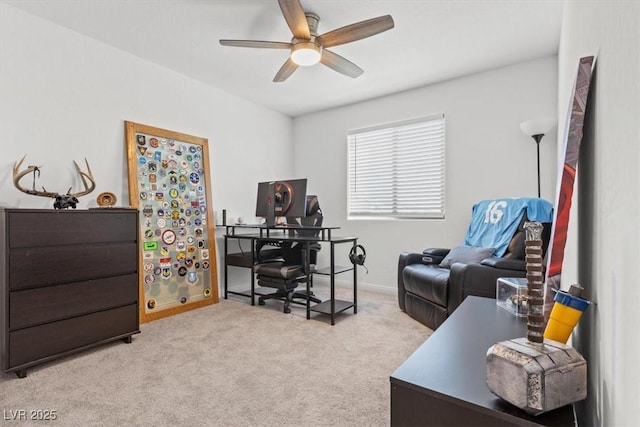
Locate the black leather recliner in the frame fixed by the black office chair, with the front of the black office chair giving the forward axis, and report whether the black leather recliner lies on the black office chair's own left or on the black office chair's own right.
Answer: on the black office chair's own left

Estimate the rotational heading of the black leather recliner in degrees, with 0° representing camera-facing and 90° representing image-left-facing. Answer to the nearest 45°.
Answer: approximately 45°

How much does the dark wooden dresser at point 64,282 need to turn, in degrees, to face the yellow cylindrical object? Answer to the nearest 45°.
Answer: approximately 45° to its right

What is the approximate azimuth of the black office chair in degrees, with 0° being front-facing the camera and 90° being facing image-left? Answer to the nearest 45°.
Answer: approximately 45°

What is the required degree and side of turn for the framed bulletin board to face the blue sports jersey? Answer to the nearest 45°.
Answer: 0° — it already faces it
